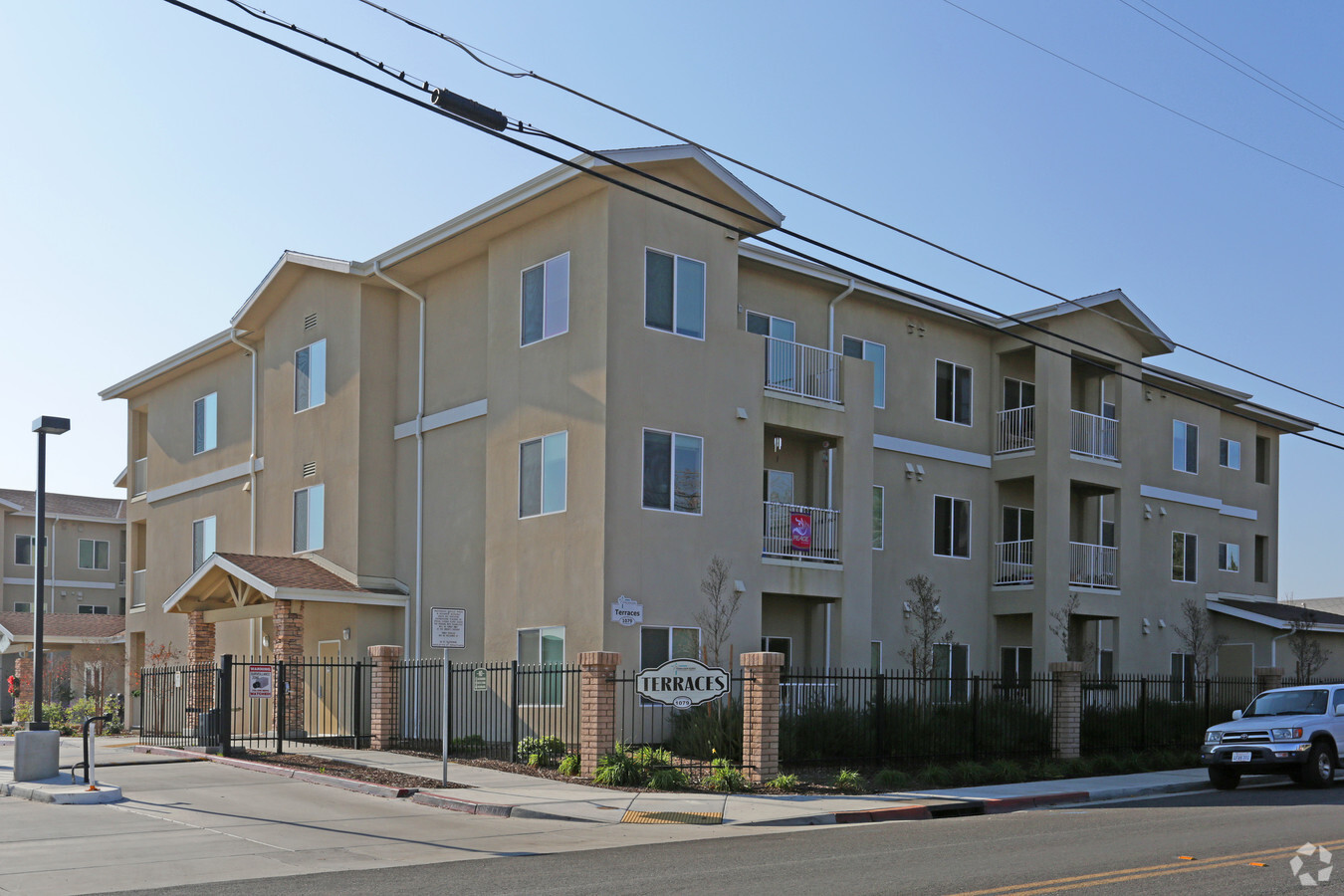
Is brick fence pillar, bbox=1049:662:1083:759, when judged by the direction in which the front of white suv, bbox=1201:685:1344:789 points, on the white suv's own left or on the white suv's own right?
on the white suv's own right

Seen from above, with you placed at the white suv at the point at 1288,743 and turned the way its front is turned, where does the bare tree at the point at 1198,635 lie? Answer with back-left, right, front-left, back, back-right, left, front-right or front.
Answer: back-right

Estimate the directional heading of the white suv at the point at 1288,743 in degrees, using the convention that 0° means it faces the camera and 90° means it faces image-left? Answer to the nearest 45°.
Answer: approximately 45°

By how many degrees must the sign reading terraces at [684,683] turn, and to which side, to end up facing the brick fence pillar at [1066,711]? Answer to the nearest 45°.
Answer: approximately 135° to its left

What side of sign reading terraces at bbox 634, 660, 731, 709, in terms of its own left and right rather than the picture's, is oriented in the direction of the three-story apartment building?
back
